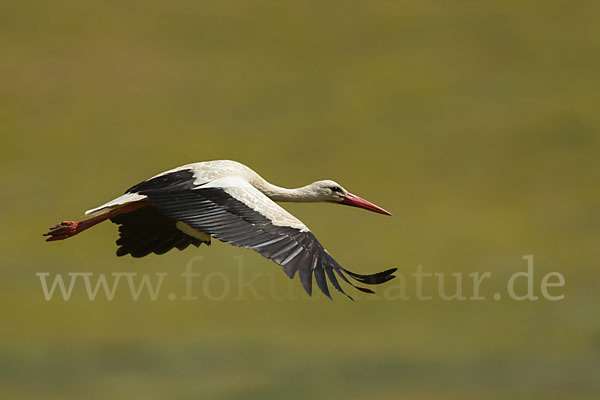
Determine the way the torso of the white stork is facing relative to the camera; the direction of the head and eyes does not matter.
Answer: to the viewer's right
